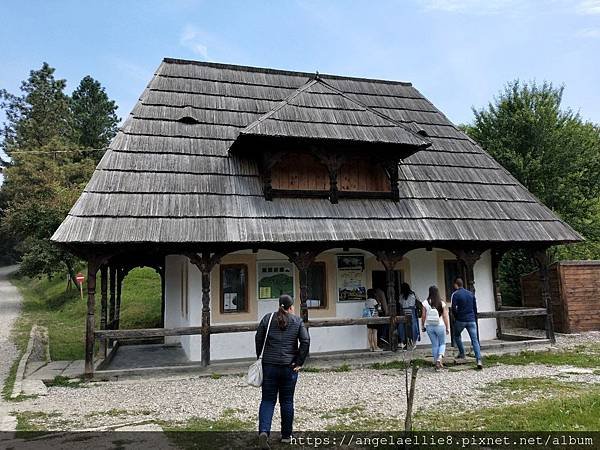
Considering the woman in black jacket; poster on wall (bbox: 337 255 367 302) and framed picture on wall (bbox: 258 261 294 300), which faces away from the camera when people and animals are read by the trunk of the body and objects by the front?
the woman in black jacket

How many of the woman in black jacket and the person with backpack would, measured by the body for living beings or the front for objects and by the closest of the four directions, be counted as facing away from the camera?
2

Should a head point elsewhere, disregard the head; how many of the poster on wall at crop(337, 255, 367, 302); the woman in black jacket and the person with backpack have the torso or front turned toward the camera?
1

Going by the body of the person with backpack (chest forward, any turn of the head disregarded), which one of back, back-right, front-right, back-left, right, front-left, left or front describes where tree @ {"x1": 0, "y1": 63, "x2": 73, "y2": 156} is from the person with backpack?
front-left

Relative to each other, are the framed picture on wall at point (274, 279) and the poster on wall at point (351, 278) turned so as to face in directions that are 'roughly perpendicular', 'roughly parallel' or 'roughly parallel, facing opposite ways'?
roughly parallel

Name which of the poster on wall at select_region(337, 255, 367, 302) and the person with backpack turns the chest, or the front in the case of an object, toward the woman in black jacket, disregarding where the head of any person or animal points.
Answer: the poster on wall

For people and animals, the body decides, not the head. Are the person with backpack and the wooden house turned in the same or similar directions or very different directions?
very different directions

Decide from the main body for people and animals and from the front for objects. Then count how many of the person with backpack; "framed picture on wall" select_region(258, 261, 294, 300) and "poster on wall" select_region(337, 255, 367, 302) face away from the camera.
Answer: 1

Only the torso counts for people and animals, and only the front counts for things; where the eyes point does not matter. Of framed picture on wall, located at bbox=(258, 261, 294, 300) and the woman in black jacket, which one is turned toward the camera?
the framed picture on wall

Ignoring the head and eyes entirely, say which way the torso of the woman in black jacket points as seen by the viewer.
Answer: away from the camera

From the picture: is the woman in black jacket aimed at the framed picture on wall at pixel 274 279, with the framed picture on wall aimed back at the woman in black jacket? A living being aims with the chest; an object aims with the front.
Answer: yes

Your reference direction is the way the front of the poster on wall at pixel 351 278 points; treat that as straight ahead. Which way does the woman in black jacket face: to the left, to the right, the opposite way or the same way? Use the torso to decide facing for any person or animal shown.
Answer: the opposite way

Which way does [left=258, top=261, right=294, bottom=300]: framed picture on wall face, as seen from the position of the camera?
facing the viewer

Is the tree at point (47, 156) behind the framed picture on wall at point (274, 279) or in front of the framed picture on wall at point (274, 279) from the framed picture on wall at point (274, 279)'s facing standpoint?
behind

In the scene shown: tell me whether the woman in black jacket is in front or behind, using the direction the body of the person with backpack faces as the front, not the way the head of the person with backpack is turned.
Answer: behind

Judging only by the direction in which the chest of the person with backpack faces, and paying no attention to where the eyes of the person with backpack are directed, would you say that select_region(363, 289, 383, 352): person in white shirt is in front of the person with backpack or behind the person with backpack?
in front

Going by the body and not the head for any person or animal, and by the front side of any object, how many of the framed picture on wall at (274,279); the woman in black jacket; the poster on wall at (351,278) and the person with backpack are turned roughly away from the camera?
2

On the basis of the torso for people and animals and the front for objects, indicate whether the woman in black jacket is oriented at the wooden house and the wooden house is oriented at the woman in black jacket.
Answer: yes

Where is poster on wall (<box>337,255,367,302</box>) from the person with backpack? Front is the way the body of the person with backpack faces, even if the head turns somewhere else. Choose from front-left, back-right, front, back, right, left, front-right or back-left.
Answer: front-left

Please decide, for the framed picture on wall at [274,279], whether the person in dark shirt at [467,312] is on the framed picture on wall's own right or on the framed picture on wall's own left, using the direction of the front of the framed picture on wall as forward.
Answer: on the framed picture on wall's own left

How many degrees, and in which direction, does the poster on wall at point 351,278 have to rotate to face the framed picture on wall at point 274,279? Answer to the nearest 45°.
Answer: approximately 45° to its right

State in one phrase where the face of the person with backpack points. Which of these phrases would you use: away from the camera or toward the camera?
away from the camera
